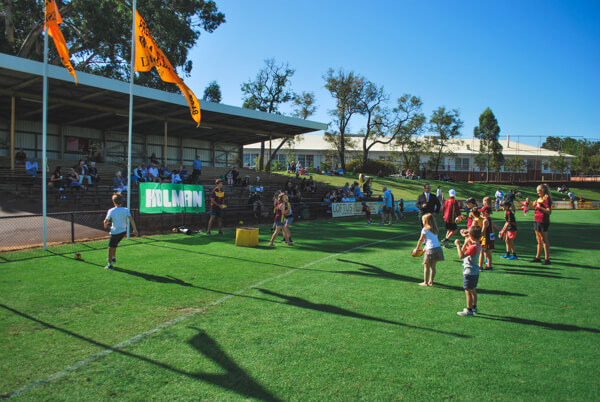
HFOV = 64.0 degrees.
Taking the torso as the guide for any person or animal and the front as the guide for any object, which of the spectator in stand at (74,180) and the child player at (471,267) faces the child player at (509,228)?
the spectator in stand

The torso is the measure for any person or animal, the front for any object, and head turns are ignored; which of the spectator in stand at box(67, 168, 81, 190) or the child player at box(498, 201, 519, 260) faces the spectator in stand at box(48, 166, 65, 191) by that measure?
the child player

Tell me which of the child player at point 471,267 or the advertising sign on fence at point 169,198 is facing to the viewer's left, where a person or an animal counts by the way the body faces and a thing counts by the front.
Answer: the child player

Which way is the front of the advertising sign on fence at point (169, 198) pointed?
toward the camera

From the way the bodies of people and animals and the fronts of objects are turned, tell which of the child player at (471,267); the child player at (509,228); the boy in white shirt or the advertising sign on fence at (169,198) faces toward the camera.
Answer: the advertising sign on fence

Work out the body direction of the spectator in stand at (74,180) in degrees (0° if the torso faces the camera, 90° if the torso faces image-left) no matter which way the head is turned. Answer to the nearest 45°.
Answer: approximately 315°

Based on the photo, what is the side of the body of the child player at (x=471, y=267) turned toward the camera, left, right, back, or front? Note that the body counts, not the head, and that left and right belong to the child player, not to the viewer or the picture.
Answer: left

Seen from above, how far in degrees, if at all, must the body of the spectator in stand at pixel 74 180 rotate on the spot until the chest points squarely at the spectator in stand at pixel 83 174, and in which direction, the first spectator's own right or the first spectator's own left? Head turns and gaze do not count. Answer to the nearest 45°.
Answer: approximately 135° to the first spectator's own left

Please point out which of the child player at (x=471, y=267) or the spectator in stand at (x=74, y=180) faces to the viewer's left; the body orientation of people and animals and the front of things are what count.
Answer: the child player

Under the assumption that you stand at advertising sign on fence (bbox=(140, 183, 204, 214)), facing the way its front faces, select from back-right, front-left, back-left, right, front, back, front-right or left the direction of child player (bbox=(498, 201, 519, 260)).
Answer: front-left

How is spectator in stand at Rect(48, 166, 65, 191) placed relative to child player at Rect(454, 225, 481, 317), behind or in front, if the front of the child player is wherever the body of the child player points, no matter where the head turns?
in front

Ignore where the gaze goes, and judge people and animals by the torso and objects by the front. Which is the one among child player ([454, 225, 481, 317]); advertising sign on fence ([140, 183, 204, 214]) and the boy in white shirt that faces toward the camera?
the advertising sign on fence
